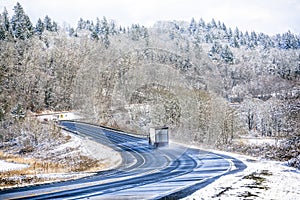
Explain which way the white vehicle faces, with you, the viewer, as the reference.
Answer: facing away from the viewer and to the left of the viewer
